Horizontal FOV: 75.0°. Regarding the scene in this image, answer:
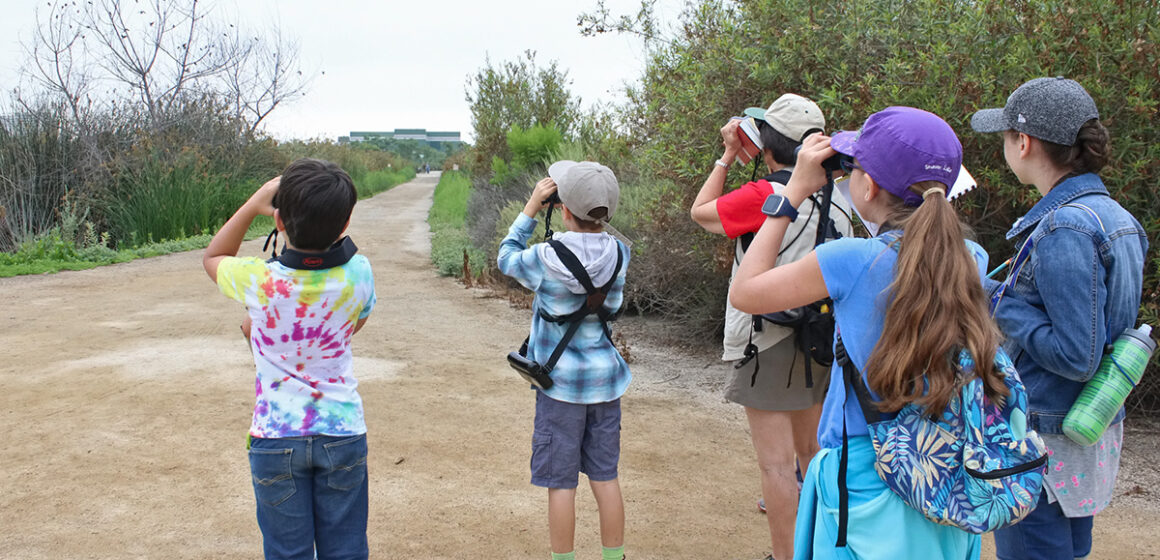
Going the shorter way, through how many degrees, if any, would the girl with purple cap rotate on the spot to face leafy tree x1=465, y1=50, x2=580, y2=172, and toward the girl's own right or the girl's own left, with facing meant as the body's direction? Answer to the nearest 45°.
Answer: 0° — they already face it

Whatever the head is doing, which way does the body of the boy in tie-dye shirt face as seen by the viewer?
away from the camera

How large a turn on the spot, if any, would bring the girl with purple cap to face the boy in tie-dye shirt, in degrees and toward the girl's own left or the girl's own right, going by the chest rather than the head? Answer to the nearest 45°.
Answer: approximately 45° to the girl's own left

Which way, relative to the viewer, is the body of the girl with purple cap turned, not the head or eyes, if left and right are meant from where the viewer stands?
facing away from the viewer and to the left of the viewer

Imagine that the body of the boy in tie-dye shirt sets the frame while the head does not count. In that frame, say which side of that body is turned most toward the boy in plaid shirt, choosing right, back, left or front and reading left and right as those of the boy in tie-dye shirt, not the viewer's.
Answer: right

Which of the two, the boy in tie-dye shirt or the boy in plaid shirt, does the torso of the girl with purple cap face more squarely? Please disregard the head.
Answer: the boy in plaid shirt

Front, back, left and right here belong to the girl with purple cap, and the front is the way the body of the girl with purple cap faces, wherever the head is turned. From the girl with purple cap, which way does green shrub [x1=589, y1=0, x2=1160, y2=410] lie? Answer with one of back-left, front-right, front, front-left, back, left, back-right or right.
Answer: front-right

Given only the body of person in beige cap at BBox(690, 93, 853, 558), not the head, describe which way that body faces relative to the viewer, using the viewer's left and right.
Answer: facing away from the viewer and to the left of the viewer

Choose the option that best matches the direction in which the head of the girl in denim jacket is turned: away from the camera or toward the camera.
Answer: away from the camera
